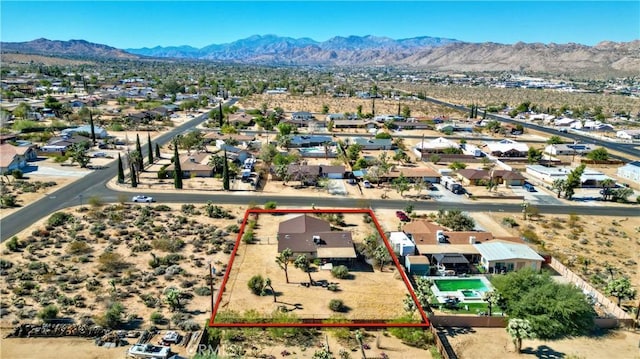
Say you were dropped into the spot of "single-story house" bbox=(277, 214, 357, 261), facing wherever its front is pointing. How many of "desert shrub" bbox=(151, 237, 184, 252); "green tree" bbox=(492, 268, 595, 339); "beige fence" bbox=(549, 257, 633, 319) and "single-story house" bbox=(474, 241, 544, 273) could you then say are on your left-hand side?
1

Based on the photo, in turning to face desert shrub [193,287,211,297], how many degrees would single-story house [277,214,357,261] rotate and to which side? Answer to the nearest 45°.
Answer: approximately 135° to its left

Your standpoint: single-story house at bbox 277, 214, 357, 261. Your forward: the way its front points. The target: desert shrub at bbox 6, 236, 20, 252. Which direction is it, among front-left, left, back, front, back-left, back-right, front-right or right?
left

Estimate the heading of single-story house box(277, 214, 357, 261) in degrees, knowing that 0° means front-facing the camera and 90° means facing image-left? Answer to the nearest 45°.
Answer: approximately 180°

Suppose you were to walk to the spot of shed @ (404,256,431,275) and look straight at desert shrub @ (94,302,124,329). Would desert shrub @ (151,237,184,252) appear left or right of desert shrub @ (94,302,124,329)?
right

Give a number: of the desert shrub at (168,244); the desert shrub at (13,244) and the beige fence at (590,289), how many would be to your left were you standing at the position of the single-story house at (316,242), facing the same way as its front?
2

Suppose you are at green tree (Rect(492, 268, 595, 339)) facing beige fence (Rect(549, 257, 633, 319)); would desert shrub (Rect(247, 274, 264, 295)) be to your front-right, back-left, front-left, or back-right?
back-left

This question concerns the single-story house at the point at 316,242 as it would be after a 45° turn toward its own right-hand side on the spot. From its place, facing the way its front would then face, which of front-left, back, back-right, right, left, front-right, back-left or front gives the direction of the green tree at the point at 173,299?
back

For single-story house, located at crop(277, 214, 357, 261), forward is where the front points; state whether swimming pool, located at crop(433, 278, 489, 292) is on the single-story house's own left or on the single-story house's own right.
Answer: on the single-story house's own right

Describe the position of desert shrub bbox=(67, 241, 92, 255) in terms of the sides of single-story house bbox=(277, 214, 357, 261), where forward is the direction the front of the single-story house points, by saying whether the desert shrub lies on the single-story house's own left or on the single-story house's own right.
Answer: on the single-story house's own left

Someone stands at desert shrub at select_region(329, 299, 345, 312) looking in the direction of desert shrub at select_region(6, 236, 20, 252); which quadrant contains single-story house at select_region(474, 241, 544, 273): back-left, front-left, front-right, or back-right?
back-right

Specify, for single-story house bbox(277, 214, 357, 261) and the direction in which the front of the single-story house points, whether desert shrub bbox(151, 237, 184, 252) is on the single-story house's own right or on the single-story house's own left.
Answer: on the single-story house's own left

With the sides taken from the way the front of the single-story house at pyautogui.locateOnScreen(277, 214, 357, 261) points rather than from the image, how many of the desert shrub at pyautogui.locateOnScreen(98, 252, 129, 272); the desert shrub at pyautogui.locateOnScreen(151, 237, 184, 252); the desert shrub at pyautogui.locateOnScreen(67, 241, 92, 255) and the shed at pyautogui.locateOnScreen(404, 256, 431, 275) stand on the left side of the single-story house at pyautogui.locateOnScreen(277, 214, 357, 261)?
3

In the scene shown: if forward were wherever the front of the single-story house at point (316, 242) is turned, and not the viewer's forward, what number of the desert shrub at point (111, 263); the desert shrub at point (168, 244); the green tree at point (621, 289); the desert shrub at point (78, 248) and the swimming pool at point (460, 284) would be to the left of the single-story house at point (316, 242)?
3

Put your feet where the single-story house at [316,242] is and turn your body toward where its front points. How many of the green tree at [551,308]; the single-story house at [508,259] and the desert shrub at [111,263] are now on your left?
1

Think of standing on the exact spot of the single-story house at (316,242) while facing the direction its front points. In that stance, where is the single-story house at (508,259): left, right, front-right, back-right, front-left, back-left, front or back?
right

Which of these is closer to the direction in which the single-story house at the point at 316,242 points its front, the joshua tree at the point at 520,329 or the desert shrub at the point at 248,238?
the desert shrub
